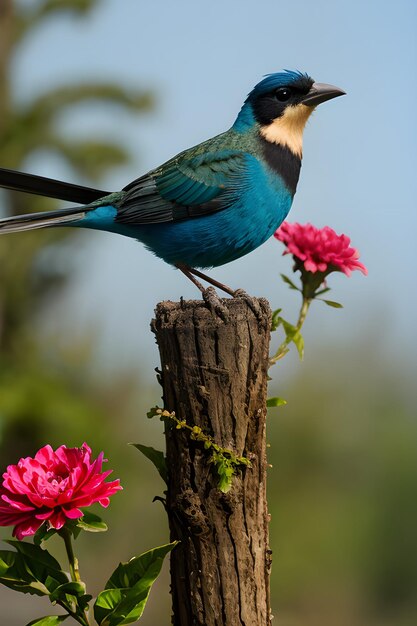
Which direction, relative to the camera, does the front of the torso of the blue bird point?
to the viewer's right
